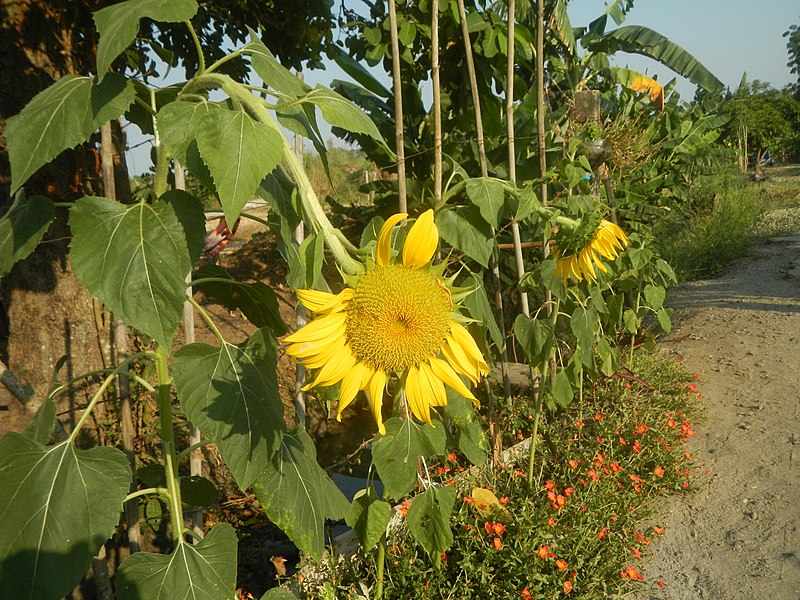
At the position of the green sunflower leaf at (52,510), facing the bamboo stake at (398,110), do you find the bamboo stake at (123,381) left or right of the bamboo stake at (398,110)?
left

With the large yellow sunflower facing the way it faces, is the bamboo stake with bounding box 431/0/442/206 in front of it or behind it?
behind

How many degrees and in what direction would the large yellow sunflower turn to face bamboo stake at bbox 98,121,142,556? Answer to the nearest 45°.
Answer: approximately 135° to its right

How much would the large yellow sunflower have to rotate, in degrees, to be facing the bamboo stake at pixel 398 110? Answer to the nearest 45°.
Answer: approximately 180°

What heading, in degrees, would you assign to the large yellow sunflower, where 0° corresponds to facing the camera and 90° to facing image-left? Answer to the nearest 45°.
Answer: approximately 0°

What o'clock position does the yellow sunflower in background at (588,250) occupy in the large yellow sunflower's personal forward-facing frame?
The yellow sunflower in background is roughly at 7 o'clock from the large yellow sunflower.
